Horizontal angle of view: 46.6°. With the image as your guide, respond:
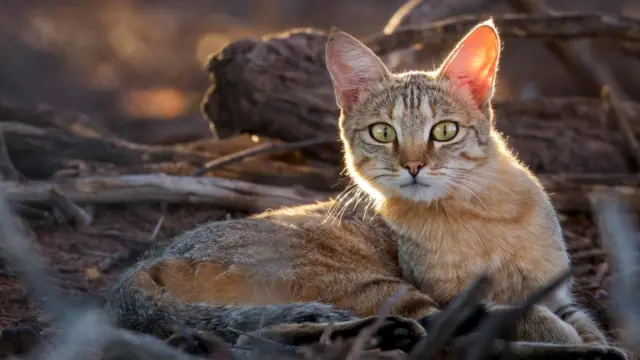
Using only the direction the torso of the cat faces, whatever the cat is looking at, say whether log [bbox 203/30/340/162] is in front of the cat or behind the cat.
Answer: behind

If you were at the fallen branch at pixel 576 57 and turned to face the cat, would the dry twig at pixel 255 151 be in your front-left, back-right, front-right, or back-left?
front-right

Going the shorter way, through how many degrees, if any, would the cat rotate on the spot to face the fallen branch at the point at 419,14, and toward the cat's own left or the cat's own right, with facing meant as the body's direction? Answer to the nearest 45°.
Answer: approximately 135° to the cat's own left

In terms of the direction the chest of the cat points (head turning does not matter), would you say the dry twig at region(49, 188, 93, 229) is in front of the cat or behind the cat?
behind

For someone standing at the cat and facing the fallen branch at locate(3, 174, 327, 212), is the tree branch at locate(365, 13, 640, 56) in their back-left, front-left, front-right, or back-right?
front-right

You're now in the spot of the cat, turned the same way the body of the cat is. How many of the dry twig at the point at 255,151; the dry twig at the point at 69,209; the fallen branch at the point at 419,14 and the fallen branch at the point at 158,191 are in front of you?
0

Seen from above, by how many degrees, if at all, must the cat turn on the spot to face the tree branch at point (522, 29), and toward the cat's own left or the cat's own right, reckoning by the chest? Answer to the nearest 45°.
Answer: approximately 135° to the cat's own left

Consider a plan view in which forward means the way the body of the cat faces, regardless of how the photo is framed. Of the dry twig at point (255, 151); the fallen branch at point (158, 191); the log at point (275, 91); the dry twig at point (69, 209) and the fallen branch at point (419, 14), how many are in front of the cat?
0

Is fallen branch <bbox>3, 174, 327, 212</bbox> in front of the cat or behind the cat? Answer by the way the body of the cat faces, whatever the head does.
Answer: behind

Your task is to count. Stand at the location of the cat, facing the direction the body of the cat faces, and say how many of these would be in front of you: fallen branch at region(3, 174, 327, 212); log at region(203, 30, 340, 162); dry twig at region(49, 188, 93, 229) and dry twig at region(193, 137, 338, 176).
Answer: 0

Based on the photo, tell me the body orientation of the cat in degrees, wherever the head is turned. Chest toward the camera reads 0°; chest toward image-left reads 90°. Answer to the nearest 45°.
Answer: approximately 315°

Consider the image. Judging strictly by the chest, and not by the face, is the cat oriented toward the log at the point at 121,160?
no

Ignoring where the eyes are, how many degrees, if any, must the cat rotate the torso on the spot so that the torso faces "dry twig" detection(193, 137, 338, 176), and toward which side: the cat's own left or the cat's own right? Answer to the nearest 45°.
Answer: approximately 180°
